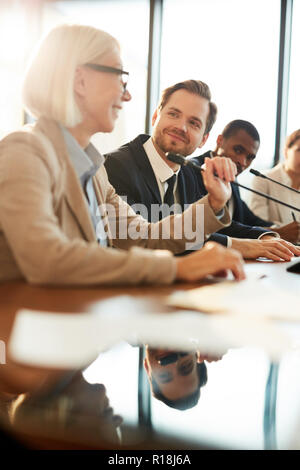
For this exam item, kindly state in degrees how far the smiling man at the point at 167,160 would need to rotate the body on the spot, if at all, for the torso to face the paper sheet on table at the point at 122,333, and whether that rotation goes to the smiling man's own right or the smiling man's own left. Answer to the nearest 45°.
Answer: approximately 45° to the smiling man's own right

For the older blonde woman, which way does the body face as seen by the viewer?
to the viewer's right

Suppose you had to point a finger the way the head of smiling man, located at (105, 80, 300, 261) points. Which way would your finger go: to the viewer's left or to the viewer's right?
to the viewer's left
